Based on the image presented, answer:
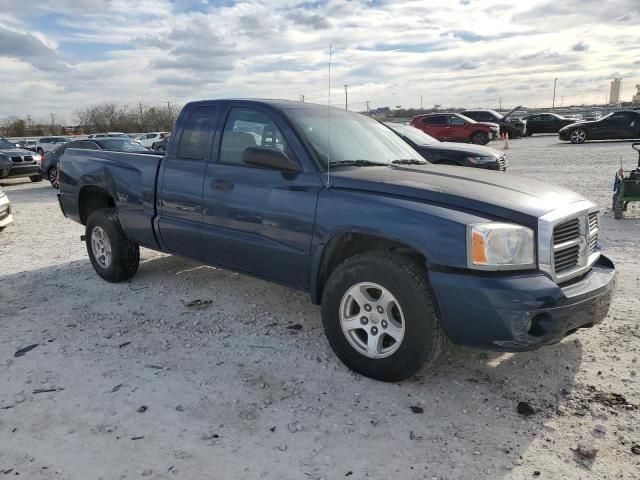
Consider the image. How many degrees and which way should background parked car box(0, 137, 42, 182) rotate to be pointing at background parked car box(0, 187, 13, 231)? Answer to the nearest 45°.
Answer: approximately 45° to its right

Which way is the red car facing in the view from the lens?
facing to the right of the viewer

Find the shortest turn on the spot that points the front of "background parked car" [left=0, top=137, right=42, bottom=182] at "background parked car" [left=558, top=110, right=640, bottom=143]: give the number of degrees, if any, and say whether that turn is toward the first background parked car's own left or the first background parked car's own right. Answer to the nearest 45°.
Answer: approximately 45° to the first background parked car's own left

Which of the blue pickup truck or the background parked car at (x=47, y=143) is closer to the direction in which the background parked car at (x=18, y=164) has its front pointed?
the blue pickup truck

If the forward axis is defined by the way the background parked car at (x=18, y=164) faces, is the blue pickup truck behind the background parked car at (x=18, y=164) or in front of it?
in front

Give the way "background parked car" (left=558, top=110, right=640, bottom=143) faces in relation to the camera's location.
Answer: facing to the left of the viewer

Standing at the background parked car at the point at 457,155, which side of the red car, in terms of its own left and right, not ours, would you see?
right

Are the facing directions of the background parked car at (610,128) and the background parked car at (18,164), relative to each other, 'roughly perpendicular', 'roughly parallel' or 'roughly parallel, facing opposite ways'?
roughly parallel, facing opposite ways

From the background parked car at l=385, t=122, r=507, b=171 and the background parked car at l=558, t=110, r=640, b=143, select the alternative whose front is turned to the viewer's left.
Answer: the background parked car at l=558, t=110, r=640, b=143

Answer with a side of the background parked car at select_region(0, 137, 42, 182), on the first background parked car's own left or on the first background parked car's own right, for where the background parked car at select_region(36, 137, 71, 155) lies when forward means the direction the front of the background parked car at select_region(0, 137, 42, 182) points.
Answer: on the first background parked car's own left

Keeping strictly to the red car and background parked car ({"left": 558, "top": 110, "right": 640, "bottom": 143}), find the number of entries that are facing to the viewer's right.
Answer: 1

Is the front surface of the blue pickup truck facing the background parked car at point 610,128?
no

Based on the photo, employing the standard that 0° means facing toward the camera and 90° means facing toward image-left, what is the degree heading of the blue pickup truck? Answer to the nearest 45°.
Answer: approximately 315°

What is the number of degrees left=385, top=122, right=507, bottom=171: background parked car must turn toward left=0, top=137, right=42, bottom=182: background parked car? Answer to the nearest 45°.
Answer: approximately 135° to its right
